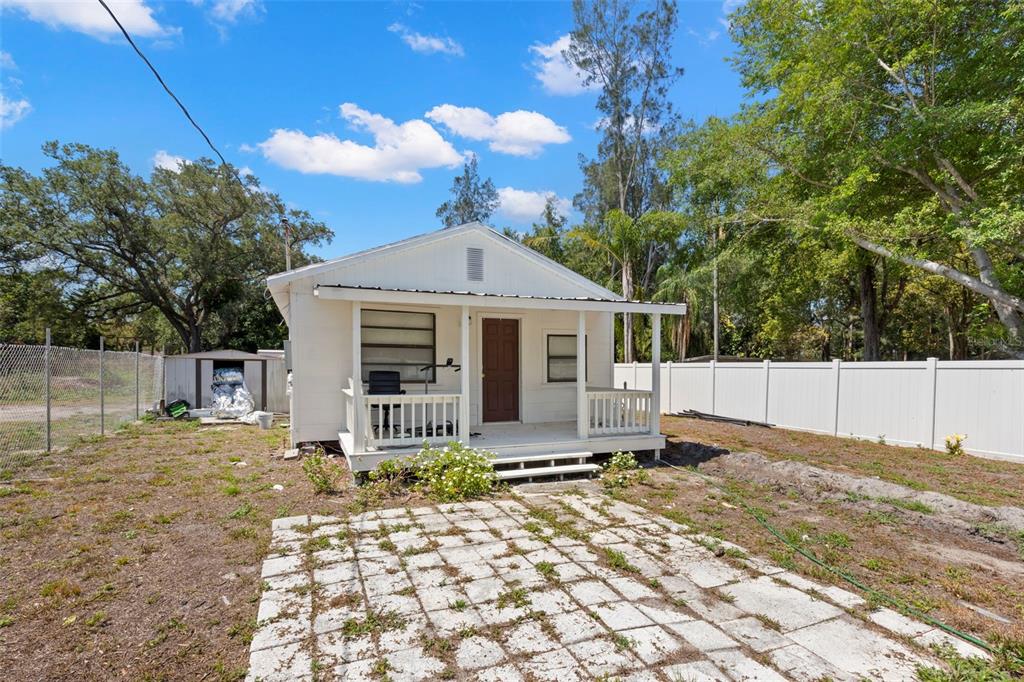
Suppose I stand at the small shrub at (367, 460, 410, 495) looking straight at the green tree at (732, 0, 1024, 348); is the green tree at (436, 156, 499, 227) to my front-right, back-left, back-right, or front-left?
front-left

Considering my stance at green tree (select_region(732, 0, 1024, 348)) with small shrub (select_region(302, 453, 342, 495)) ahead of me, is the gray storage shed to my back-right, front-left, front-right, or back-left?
front-right

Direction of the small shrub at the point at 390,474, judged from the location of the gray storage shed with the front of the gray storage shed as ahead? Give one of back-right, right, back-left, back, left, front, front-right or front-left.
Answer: front

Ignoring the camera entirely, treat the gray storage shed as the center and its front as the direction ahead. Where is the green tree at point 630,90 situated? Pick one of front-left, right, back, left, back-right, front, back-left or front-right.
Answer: left

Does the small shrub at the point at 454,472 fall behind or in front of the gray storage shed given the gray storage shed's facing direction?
in front

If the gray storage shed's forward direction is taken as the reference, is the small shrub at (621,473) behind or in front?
in front

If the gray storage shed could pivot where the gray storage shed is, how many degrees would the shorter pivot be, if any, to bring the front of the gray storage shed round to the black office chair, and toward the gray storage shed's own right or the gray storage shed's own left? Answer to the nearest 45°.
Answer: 0° — it already faces it

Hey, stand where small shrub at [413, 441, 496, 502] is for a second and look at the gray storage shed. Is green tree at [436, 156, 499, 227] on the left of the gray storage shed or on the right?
right

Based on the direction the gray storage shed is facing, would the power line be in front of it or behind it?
in front

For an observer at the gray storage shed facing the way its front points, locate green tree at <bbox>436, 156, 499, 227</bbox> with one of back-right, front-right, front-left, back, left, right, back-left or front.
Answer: back-left

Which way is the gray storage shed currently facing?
toward the camera

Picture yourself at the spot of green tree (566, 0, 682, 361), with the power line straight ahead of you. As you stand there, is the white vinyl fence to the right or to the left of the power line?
left

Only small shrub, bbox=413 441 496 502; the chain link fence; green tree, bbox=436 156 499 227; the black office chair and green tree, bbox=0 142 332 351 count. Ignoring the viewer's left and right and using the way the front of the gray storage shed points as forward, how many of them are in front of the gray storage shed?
3

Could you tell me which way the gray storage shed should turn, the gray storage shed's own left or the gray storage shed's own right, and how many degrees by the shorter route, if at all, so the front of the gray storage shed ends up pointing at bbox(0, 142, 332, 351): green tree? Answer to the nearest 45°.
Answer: approximately 180°

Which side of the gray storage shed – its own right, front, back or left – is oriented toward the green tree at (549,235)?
left

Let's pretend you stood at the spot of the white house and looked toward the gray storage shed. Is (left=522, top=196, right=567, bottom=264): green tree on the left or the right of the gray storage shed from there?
right

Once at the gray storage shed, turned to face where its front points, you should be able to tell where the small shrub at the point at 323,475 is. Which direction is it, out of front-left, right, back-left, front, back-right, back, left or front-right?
front
